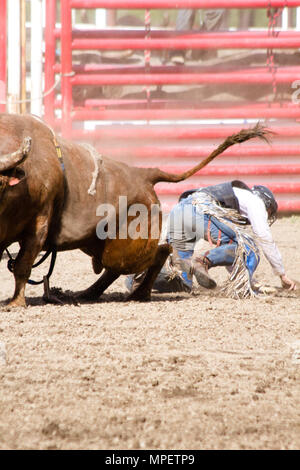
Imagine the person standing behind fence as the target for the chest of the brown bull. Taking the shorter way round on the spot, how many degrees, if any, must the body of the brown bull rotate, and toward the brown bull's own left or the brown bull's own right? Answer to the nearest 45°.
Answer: approximately 135° to the brown bull's own right

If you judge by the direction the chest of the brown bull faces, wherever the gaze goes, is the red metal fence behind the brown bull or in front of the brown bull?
behind

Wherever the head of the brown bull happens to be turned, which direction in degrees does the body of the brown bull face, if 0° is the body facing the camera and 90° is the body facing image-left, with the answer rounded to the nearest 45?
approximately 45°
